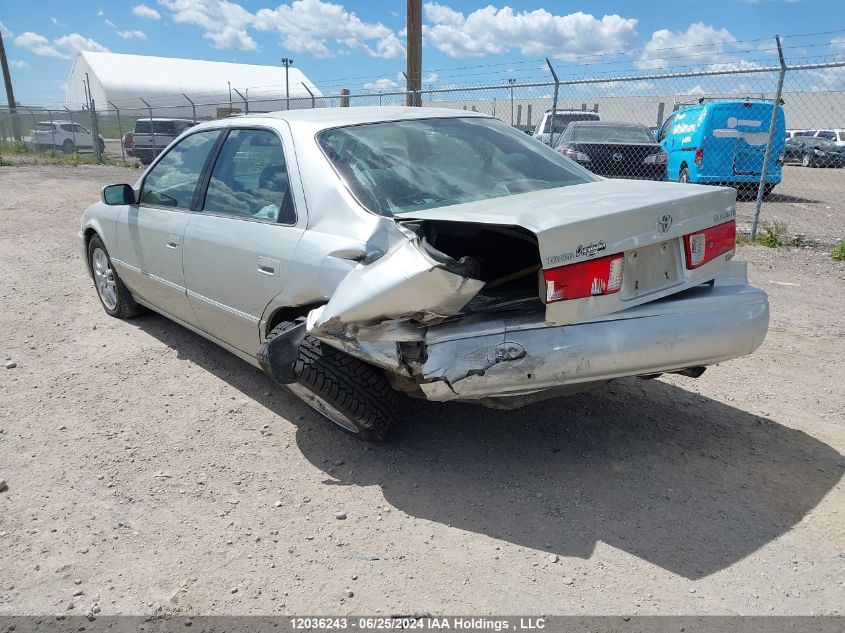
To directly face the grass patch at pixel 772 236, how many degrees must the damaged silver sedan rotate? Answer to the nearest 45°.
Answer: approximately 90° to its right

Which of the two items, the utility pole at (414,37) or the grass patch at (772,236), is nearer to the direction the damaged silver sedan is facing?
the utility pole

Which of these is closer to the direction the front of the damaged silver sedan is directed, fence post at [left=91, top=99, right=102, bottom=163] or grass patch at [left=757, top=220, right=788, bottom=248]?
the fence post

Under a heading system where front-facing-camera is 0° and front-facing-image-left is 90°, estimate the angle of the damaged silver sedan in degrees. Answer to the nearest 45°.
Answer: approximately 135°

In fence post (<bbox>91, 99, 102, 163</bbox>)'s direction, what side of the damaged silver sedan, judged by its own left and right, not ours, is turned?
front

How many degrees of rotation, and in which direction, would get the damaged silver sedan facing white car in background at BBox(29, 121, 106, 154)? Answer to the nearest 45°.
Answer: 0° — it already faces it

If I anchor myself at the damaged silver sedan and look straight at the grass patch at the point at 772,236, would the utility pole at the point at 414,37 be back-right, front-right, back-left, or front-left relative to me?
front-left

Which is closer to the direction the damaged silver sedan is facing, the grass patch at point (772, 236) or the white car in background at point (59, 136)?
the white car in background

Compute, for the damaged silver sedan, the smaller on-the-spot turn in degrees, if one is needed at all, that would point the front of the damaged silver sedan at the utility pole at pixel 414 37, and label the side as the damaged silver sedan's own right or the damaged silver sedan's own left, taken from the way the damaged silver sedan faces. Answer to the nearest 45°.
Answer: approximately 45° to the damaged silver sedan's own right
